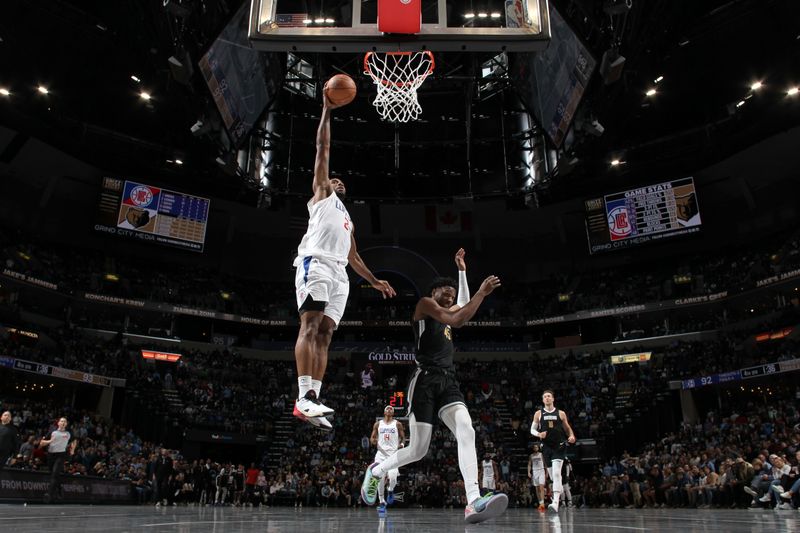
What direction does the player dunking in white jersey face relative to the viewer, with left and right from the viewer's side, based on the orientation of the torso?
facing the viewer and to the right of the viewer

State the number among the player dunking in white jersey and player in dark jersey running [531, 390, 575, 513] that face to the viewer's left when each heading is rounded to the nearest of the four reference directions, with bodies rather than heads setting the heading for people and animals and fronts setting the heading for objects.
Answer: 0

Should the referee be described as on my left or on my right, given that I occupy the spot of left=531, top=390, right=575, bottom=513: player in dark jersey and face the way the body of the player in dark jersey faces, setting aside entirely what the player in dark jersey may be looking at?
on my right

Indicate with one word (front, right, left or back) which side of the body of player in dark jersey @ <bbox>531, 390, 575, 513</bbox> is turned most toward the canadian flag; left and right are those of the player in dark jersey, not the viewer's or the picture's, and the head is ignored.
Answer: back

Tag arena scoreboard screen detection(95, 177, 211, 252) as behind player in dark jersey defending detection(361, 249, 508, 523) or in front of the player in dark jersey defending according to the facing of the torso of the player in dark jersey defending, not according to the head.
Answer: behind

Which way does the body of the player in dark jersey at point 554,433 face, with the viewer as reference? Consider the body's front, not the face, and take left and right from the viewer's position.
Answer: facing the viewer

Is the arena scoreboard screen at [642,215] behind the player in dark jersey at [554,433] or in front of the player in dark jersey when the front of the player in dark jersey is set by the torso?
behind

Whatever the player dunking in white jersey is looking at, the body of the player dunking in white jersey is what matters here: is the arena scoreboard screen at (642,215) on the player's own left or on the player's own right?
on the player's own left
